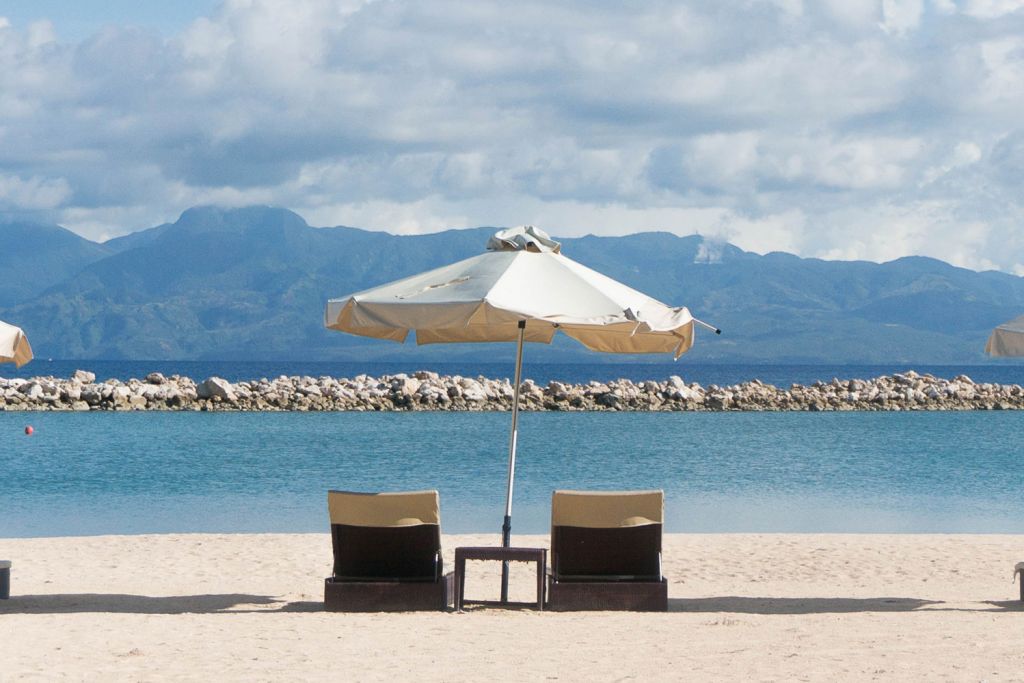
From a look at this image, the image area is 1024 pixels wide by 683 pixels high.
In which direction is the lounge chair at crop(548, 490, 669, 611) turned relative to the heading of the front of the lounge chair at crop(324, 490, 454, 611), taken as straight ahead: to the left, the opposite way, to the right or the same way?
the same way

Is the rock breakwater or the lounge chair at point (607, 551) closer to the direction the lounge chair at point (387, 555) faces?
the rock breakwater

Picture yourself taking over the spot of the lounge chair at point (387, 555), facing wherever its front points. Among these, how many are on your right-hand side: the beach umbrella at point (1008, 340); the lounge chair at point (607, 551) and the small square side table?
3

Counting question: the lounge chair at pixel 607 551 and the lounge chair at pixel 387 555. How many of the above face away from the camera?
2

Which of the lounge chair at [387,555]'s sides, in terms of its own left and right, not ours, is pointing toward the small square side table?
right

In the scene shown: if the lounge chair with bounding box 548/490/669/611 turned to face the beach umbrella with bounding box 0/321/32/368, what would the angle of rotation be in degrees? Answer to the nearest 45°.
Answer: approximately 90° to its left

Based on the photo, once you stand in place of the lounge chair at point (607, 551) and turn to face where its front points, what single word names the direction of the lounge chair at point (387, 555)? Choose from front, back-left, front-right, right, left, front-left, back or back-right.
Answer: left

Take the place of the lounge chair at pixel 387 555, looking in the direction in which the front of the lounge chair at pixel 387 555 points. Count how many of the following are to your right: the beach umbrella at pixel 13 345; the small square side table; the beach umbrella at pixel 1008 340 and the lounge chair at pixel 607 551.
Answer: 3

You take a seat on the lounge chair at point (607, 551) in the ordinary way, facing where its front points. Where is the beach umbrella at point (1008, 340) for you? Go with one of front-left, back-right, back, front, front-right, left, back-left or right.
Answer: right

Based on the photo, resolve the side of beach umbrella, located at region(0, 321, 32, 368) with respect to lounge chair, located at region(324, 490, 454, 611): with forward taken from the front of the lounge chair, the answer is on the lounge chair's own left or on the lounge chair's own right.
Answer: on the lounge chair's own left

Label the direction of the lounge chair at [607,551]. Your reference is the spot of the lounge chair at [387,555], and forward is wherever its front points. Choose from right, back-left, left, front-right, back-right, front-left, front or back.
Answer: right

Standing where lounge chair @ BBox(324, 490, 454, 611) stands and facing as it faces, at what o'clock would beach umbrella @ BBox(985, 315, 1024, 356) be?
The beach umbrella is roughly at 3 o'clock from the lounge chair.

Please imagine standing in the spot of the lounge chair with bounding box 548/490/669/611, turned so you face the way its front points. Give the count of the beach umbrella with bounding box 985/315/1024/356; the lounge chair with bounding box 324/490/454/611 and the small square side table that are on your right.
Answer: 1

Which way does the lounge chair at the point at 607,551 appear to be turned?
away from the camera

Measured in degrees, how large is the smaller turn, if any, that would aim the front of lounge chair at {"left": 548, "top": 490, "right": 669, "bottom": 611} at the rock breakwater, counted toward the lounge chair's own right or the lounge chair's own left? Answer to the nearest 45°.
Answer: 0° — it already faces it

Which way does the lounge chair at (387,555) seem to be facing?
away from the camera
